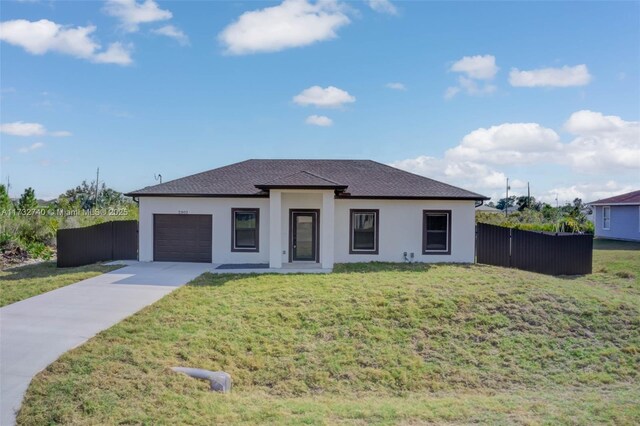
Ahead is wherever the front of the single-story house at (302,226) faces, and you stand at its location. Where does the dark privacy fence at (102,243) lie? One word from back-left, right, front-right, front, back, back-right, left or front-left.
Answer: right

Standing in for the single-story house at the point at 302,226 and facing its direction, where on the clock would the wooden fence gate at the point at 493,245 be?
The wooden fence gate is roughly at 9 o'clock from the single-story house.

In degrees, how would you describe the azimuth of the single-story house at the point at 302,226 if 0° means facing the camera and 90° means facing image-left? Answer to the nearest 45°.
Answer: approximately 0°

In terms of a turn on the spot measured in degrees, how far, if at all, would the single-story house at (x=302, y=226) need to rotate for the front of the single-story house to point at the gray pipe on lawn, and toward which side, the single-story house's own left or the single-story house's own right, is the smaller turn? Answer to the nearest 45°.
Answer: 0° — it already faces it

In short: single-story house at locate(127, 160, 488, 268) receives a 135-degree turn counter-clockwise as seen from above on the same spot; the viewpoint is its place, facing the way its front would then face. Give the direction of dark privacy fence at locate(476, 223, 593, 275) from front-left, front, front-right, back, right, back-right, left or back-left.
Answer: front-right
